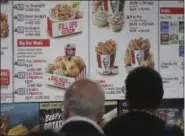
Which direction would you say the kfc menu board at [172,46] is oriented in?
toward the camera

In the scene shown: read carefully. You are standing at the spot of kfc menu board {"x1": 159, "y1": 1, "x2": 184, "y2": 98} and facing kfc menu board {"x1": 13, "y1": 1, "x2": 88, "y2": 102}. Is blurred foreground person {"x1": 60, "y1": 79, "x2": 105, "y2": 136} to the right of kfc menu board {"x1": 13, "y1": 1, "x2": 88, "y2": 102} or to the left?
left

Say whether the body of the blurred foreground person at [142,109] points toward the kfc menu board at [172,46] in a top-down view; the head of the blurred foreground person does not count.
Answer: yes

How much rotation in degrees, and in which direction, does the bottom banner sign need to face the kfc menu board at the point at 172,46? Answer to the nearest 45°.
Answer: approximately 90° to its left

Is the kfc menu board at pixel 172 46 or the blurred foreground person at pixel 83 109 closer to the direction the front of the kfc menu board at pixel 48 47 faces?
the blurred foreground person

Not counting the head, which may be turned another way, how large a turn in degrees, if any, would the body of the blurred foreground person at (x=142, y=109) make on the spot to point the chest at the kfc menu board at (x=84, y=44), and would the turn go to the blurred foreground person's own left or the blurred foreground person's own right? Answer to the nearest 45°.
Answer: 0° — they already face it

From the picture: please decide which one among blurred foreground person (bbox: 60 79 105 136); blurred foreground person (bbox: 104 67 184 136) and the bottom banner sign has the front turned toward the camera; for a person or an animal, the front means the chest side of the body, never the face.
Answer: the bottom banner sign

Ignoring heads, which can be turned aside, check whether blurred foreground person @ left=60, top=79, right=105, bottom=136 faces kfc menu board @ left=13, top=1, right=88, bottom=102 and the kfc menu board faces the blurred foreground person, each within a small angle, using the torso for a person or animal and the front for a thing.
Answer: yes

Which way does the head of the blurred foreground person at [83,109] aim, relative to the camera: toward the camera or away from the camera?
away from the camera

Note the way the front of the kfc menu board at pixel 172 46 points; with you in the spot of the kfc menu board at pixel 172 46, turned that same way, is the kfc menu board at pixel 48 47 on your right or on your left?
on your right

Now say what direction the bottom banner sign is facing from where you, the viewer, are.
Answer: facing the viewer

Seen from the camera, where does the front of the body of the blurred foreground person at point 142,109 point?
away from the camera

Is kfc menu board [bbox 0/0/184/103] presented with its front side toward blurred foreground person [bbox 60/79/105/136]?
yes
